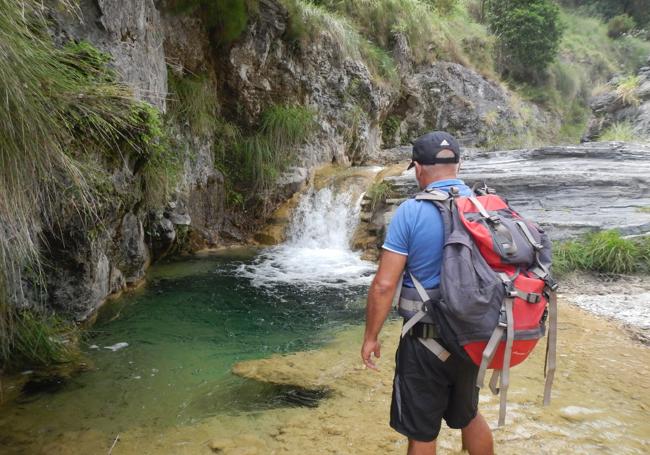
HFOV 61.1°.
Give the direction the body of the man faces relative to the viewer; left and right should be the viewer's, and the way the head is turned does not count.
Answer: facing away from the viewer and to the left of the viewer

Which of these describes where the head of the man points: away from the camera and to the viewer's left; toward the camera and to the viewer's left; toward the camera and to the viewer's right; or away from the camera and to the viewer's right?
away from the camera and to the viewer's left

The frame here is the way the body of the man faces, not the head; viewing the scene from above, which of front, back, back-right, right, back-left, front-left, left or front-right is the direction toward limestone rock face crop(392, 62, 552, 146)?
front-right

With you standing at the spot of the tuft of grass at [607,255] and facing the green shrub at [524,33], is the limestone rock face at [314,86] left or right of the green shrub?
left

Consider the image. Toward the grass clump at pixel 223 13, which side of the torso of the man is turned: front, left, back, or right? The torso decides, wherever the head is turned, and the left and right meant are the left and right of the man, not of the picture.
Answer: front

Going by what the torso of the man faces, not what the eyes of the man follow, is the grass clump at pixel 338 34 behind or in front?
in front

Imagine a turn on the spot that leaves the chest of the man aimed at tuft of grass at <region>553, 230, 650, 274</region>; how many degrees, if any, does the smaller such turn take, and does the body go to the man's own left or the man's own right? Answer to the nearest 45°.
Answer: approximately 90° to the man's own right

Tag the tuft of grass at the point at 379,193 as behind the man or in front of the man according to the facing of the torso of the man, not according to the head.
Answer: in front

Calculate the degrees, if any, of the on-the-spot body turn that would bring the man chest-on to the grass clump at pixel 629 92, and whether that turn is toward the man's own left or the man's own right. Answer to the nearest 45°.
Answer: approximately 90° to the man's own right

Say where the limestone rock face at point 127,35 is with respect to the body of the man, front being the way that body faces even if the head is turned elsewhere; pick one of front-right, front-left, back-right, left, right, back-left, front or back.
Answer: front

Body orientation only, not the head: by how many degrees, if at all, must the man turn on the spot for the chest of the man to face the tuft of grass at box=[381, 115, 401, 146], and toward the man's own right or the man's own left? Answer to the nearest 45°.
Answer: approximately 45° to the man's own right
